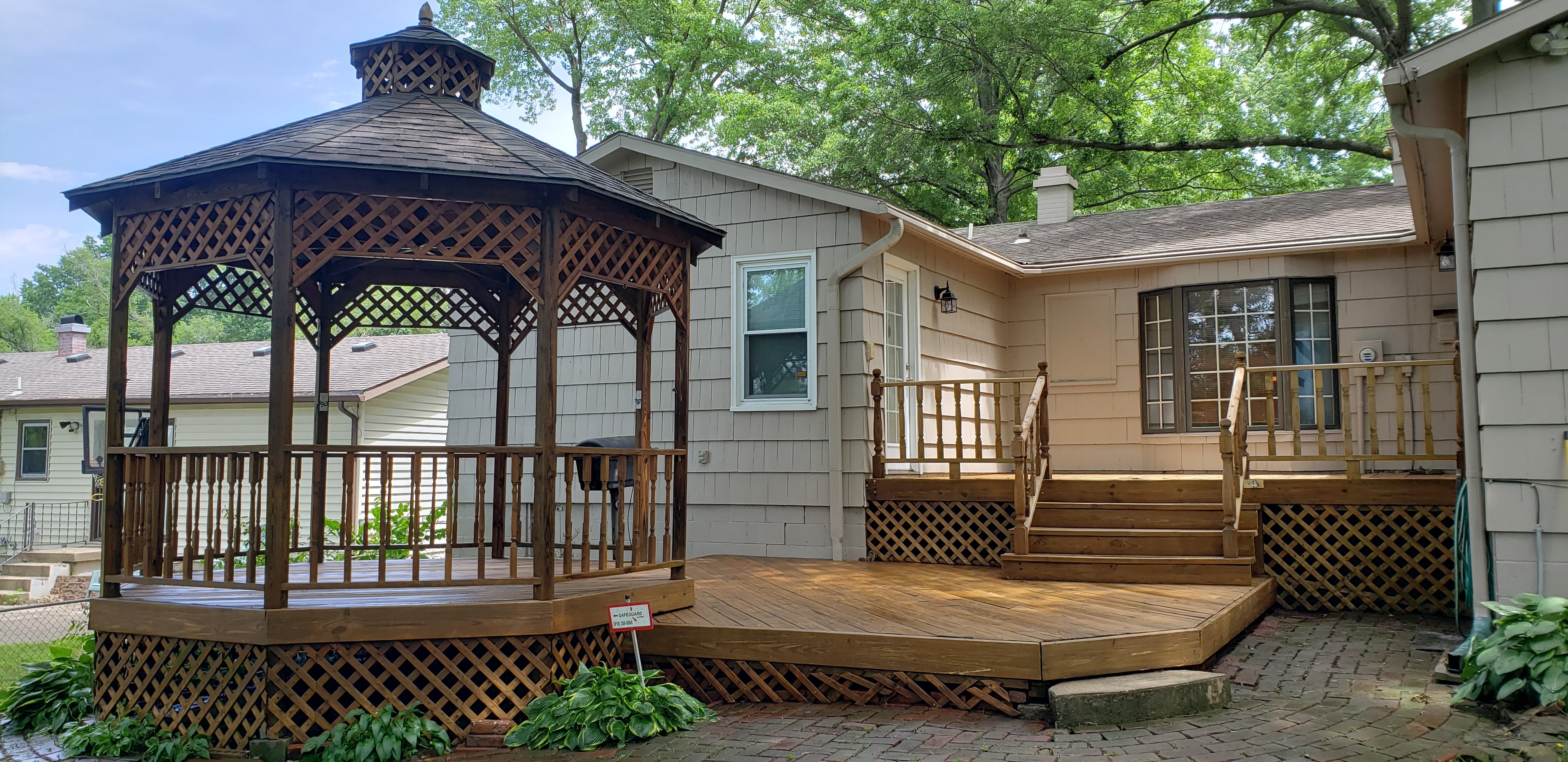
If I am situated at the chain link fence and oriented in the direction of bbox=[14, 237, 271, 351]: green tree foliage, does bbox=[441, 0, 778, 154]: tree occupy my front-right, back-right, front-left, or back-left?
front-right

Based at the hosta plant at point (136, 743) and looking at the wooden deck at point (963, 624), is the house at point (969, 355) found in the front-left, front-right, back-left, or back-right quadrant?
front-left

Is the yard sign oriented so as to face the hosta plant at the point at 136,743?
no

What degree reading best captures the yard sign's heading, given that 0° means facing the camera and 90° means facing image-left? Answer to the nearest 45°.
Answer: approximately 0°

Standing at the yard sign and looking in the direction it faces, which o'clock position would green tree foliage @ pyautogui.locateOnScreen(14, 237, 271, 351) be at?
The green tree foliage is roughly at 5 o'clock from the yard sign.

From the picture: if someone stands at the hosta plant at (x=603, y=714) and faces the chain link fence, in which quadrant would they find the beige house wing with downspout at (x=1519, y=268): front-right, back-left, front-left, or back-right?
back-right

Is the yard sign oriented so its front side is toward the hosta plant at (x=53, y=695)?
no

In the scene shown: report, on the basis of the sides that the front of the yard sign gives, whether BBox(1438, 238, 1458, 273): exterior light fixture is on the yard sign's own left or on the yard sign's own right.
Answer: on the yard sign's own left

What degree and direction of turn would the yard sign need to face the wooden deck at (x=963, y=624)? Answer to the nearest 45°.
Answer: approximately 90° to its left

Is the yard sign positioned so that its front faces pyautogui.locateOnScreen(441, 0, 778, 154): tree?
no

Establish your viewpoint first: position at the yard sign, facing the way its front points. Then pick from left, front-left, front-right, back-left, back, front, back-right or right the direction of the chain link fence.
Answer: back-right

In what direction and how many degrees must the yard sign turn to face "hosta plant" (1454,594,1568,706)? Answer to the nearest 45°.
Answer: approximately 90° to its left

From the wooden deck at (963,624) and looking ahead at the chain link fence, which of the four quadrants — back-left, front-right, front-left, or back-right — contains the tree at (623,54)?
front-right

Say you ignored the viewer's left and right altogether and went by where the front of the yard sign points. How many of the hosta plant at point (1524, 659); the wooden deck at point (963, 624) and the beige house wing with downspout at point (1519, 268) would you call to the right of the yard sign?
0
